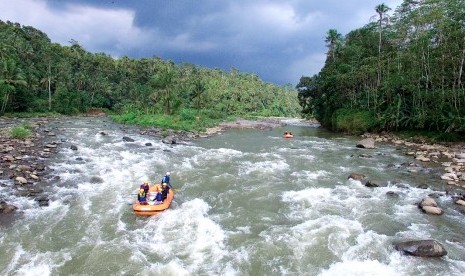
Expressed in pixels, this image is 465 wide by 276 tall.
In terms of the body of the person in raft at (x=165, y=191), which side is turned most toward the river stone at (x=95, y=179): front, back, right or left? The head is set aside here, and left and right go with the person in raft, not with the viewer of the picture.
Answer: right

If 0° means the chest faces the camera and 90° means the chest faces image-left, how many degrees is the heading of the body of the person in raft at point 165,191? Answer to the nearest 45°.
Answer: approximately 45°

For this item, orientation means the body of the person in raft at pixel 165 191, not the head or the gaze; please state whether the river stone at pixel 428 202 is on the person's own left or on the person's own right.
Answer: on the person's own left

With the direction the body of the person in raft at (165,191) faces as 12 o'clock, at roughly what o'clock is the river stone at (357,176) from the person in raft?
The river stone is roughly at 7 o'clock from the person in raft.

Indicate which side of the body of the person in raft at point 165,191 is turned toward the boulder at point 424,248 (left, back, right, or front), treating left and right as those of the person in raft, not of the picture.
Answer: left

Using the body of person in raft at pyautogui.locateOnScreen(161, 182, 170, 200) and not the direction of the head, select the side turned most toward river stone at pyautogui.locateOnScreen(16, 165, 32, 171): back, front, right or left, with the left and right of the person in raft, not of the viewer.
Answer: right

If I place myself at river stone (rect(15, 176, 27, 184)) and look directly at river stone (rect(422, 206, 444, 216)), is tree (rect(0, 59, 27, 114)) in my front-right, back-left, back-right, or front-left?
back-left

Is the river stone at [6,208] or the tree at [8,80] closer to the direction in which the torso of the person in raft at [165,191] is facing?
the river stone
